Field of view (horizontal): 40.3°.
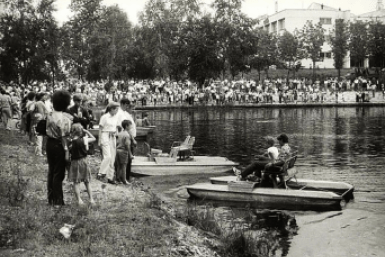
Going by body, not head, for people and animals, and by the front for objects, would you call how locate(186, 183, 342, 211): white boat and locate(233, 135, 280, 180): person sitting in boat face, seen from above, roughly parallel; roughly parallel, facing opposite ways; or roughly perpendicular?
roughly parallel

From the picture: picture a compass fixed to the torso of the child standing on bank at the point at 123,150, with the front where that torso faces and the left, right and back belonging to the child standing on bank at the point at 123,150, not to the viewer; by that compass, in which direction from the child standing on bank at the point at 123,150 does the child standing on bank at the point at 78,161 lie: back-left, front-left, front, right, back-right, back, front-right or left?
back-right

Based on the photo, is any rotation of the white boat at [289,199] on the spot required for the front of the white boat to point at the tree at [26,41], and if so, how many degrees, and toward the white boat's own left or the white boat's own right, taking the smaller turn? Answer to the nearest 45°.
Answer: approximately 45° to the white boat's own right

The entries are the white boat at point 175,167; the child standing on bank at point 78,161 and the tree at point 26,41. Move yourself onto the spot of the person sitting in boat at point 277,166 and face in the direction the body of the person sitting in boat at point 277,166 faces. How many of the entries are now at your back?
0

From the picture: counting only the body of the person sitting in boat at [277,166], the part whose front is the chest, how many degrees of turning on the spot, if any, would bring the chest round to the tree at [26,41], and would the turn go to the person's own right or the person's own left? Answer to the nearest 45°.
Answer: approximately 45° to the person's own right

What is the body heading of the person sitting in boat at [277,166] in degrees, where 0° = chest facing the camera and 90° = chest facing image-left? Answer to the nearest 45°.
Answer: approximately 90°

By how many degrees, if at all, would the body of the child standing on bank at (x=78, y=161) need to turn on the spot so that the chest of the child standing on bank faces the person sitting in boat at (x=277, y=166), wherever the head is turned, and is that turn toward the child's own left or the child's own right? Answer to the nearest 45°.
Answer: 0° — they already face them

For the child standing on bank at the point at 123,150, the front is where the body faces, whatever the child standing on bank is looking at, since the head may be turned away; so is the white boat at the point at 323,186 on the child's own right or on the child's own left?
on the child's own right

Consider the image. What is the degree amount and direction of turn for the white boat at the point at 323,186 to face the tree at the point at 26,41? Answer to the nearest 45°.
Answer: approximately 45° to its right

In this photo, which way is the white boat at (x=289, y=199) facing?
to the viewer's left

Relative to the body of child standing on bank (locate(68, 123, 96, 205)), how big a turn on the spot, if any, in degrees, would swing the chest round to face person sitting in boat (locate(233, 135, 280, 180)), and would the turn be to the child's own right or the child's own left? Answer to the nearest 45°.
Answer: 0° — they already face them

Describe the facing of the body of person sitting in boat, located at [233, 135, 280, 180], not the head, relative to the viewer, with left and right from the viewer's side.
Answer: facing to the left of the viewer

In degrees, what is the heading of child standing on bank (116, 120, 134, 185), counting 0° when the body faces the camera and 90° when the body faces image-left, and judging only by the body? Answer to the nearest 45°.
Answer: approximately 225°

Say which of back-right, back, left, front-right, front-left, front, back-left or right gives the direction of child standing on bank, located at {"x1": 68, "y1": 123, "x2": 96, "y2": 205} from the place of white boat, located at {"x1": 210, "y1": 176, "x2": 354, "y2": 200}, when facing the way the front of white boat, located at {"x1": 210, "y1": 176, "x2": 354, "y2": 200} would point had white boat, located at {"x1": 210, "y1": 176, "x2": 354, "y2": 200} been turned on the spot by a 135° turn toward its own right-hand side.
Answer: back
